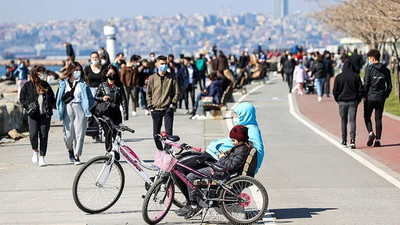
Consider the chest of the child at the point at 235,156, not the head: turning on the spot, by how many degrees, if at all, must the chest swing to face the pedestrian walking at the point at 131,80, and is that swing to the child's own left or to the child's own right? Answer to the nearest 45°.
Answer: approximately 90° to the child's own right

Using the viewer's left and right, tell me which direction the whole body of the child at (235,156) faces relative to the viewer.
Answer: facing to the left of the viewer

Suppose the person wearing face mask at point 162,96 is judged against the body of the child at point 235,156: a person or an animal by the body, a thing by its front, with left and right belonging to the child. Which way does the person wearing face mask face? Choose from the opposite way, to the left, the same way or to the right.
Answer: to the left

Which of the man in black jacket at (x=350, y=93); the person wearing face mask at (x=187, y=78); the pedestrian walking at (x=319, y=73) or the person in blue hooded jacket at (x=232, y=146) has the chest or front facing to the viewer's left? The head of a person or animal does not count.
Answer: the person in blue hooded jacket

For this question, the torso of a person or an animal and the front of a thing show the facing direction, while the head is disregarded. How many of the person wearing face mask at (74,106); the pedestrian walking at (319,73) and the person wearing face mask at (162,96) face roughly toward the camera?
2

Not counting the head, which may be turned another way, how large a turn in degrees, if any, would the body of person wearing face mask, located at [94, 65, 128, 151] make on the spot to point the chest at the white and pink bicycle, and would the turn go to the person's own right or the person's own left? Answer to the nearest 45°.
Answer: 0° — they already face it

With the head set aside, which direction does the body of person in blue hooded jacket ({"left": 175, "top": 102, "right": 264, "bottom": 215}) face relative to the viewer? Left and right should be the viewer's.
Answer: facing to the left of the viewer

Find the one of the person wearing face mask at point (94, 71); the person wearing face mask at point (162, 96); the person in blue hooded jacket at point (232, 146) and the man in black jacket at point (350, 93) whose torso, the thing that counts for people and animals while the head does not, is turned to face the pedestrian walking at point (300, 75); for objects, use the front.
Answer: the man in black jacket

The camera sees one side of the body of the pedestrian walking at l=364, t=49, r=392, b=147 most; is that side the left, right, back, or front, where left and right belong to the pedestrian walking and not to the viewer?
back

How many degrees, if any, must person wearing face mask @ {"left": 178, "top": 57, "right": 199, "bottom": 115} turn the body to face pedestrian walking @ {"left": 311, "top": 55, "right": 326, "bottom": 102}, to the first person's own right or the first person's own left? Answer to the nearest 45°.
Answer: approximately 135° to the first person's own left

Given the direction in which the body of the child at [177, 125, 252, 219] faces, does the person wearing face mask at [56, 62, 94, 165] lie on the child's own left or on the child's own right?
on the child's own right

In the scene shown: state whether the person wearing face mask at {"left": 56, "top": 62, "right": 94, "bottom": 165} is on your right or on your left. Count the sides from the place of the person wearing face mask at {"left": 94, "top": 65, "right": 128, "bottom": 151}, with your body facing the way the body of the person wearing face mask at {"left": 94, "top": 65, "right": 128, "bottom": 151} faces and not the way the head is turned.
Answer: on your right

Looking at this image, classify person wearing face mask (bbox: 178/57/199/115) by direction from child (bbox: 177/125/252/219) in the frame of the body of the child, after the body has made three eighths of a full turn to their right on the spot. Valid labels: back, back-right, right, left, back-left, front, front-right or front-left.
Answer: front-left
